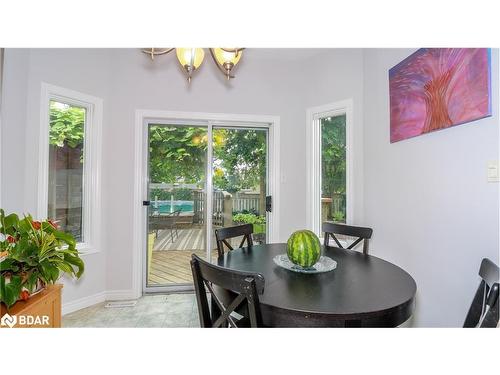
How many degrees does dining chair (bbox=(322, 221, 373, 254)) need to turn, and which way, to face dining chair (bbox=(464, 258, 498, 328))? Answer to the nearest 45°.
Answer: approximately 90° to its left

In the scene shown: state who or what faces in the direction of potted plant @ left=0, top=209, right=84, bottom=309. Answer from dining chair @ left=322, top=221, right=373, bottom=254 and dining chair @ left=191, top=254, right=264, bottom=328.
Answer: dining chair @ left=322, top=221, right=373, bottom=254

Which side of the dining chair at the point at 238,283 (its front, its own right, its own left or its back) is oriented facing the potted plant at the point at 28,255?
left

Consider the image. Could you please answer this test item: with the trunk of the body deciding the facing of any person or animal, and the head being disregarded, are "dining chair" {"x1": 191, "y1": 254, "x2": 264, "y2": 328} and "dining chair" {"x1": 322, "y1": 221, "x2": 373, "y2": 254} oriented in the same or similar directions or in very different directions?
very different directions

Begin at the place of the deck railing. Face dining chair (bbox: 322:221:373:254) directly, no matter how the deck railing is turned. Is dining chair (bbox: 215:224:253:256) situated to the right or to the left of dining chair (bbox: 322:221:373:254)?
right

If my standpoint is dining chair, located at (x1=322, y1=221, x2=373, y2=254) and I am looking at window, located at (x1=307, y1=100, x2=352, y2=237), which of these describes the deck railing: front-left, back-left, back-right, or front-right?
front-left

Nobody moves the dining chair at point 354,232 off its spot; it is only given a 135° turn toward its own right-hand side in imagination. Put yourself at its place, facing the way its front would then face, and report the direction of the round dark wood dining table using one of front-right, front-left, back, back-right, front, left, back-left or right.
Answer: back

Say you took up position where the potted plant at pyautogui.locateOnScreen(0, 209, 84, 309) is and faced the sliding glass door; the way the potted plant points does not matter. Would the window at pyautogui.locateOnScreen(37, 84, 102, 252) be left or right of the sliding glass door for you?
left

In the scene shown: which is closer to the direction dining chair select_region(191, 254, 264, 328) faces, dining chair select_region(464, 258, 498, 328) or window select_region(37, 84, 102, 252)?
the dining chair

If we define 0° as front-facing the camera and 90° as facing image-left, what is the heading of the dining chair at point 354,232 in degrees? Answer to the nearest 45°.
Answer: approximately 45°

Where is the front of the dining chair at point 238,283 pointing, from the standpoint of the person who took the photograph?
facing away from the viewer and to the right of the viewer
